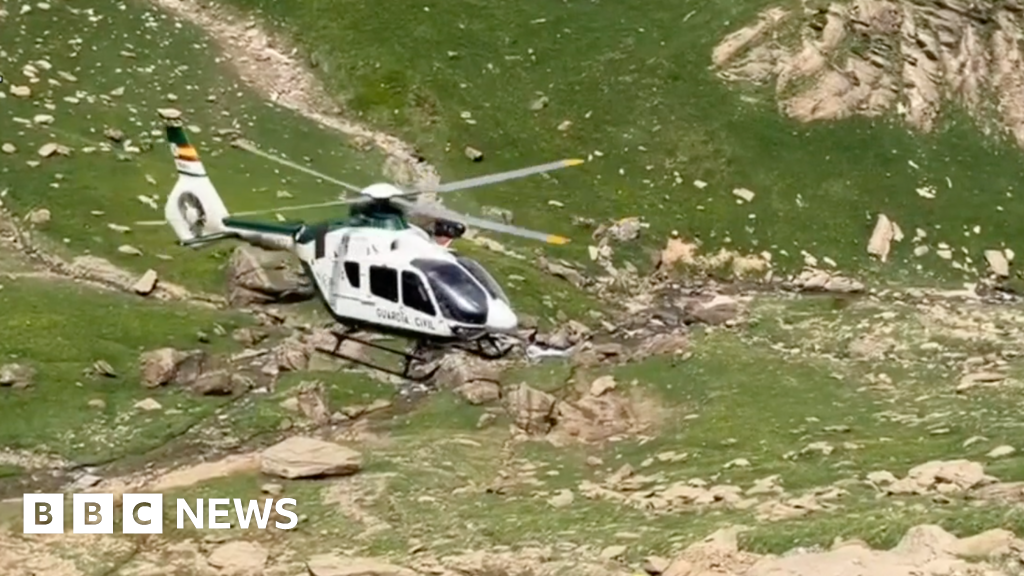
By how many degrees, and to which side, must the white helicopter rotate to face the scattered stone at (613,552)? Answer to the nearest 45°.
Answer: approximately 45° to its right

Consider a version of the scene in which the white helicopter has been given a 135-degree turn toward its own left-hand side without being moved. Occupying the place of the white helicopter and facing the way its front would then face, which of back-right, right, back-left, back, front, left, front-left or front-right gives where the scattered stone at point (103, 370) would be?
left

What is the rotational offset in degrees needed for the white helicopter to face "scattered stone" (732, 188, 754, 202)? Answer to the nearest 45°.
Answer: approximately 90° to its left

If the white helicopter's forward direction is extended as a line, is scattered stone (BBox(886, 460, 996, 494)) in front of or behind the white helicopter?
in front

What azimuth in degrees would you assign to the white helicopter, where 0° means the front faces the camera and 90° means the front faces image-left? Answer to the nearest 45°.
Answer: approximately 315°

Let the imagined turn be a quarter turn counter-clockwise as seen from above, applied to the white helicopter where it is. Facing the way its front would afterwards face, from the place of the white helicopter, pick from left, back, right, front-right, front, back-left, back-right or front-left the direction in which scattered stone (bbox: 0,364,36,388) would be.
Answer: back-left

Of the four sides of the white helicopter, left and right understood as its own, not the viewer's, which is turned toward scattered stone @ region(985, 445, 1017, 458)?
front

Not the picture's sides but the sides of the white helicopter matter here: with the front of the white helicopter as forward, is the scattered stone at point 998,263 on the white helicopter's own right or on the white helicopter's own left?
on the white helicopter's own left

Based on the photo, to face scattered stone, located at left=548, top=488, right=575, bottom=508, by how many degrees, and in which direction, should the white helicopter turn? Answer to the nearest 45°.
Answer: approximately 45° to its right

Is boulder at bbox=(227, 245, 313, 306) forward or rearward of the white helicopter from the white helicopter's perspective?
rearward

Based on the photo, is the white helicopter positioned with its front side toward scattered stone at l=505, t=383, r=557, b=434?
yes

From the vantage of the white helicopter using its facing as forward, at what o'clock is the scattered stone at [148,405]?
The scattered stone is roughly at 4 o'clock from the white helicopter.

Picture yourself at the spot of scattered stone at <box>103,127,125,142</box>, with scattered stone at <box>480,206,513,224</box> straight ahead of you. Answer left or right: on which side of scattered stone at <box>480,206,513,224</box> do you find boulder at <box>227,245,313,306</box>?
right

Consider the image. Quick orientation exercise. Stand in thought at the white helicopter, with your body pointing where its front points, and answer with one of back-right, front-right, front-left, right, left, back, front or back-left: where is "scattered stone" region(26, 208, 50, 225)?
back

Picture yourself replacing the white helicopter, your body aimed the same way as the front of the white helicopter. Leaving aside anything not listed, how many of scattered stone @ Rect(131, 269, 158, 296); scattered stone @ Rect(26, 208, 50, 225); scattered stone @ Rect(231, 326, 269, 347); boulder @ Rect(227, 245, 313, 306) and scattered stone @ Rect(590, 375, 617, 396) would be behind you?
4

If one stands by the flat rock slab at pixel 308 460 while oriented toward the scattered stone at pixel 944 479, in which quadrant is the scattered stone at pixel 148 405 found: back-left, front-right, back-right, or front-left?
back-left
